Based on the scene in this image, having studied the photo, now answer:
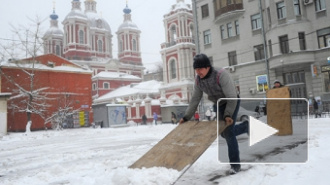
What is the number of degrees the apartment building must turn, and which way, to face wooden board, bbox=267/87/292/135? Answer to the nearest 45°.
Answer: approximately 45° to its left

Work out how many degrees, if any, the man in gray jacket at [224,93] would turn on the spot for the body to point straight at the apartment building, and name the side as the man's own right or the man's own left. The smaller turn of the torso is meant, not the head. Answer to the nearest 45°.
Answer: approximately 135° to the man's own right

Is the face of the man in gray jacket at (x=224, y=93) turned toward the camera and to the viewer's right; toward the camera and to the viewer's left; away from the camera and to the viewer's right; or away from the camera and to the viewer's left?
toward the camera and to the viewer's left

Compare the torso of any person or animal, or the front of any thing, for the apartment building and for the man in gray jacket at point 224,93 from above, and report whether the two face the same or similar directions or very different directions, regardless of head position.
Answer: same or similar directions

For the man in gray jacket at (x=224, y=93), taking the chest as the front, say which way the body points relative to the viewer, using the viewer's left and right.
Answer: facing the viewer and to the left of the viewer

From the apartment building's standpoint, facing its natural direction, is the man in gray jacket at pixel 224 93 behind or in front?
in front

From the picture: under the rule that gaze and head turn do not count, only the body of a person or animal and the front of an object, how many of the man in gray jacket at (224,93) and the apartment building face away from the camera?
0

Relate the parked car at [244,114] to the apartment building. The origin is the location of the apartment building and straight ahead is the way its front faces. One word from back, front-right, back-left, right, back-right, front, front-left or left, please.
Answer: front-left
